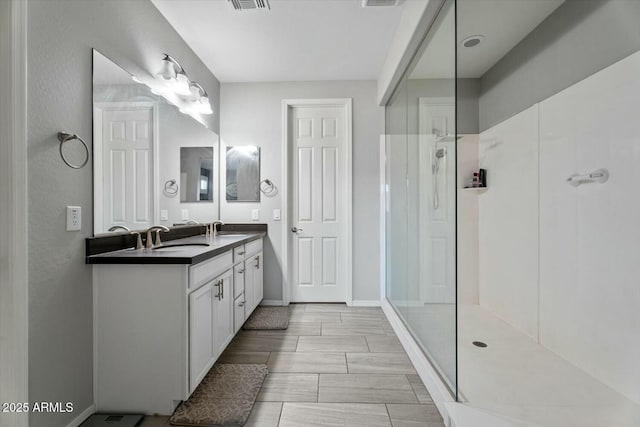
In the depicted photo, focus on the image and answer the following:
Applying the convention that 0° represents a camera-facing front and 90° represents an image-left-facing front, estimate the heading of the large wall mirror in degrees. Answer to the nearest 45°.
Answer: approximately 315°

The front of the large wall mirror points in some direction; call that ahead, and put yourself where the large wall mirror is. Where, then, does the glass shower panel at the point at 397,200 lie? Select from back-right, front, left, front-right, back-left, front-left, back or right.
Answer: front-left

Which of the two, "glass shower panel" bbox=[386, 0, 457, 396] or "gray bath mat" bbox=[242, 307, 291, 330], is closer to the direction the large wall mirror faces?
the glass shower panel

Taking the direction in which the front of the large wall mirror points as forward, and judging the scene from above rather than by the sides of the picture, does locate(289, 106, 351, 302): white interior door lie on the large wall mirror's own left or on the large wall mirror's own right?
on the large wall mirror's own left

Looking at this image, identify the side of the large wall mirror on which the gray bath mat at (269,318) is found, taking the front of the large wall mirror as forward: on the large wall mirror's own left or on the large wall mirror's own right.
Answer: on the large wall mirror's own left

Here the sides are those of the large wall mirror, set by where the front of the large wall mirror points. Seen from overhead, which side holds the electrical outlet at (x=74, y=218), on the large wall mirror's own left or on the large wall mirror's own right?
on the large wall mirror's own right
